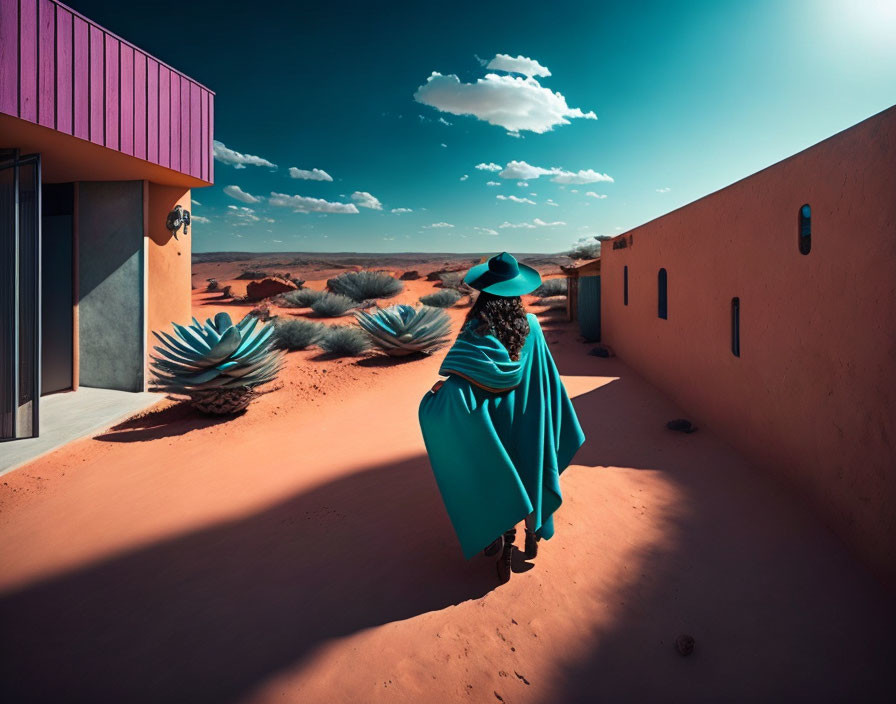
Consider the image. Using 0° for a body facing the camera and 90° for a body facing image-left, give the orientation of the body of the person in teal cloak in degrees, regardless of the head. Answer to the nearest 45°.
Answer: approximately 180°

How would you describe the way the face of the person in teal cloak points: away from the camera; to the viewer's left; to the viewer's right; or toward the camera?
away from the camera

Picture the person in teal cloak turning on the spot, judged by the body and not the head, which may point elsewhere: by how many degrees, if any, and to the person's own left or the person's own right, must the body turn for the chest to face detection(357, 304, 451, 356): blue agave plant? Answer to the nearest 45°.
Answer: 0° — they already face it

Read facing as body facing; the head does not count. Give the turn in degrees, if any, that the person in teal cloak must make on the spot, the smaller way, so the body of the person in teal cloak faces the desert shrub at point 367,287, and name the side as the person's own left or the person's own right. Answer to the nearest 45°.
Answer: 0° — they already face it

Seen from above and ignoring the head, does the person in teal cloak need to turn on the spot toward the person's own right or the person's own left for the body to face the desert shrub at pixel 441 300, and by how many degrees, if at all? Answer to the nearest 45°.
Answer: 0° — they already face it

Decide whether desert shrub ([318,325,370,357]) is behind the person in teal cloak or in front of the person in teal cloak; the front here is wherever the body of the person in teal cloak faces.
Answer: in front

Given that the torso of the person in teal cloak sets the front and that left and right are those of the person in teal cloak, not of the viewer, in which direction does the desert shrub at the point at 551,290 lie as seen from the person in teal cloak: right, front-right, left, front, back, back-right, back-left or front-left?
front

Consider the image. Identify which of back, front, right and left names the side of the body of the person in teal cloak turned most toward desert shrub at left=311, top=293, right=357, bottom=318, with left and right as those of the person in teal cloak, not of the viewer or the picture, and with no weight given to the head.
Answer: front
